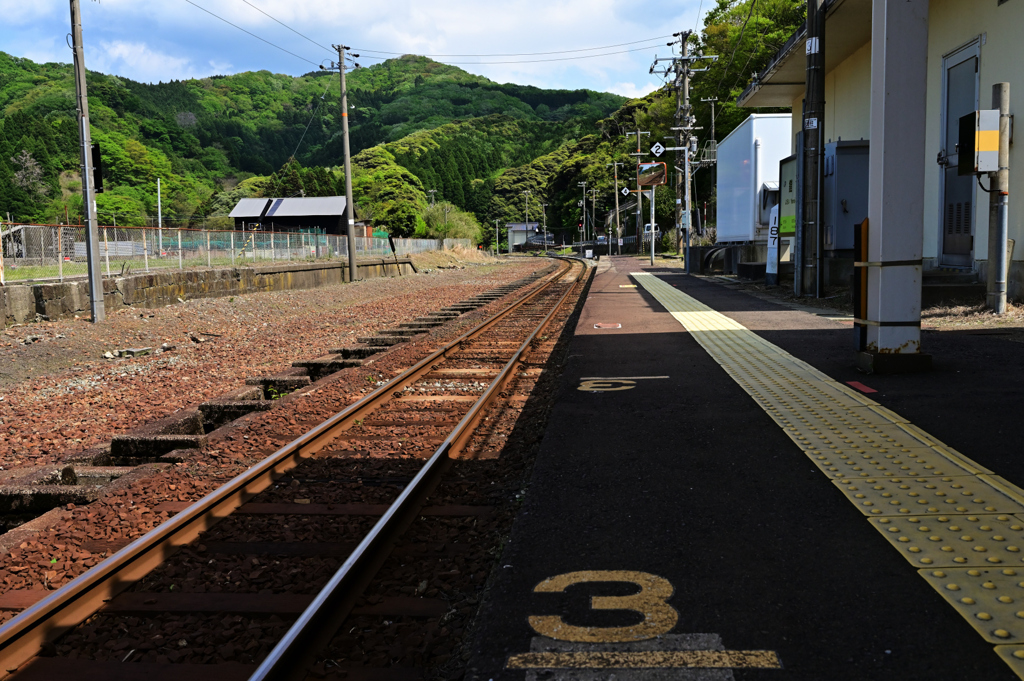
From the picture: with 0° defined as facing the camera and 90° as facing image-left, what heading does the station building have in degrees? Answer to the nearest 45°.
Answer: approximately 45°

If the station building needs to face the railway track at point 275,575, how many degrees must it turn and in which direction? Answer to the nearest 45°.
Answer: approximately 45° to its left

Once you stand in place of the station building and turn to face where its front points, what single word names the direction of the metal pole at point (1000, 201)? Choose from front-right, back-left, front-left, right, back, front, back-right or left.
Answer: front-left

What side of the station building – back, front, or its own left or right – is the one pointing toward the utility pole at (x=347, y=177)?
right

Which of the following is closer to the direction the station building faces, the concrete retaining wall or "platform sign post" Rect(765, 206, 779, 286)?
the concrete retaining wall

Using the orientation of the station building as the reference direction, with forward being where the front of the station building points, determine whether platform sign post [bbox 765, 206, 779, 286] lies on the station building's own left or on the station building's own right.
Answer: on the station building's own right

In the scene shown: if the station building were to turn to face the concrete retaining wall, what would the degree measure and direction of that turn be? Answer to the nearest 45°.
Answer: approximately 45° to its right

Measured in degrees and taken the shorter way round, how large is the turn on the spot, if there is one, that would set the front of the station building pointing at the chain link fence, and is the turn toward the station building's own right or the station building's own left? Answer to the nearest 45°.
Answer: approximately 45° to the station building's own right

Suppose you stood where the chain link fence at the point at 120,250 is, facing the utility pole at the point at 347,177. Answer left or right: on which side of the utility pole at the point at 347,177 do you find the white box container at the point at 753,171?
right
